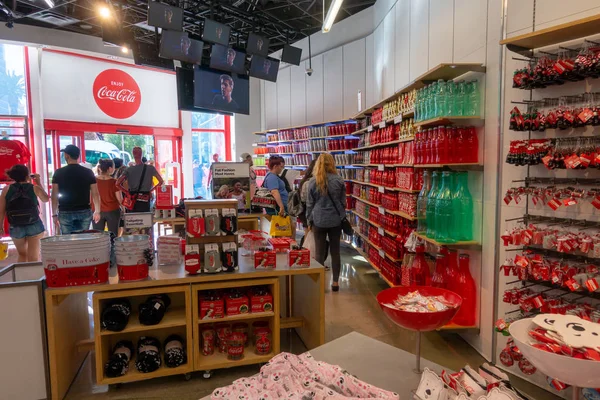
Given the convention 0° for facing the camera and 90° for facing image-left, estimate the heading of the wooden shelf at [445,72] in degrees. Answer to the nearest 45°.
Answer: approximately 45°

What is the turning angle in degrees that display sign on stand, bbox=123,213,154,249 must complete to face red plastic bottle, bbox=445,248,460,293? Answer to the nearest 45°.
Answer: approximately 90° to its left

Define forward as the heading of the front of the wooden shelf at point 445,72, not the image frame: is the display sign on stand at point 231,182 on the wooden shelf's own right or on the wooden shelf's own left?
on the wooden shelf's own right

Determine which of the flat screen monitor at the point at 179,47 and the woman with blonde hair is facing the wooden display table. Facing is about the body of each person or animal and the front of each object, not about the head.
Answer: the flat screen monitor

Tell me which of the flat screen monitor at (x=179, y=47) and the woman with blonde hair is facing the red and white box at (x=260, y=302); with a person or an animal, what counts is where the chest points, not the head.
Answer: the flat screen monitor

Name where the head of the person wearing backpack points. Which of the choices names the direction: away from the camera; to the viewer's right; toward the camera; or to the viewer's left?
away from the camera

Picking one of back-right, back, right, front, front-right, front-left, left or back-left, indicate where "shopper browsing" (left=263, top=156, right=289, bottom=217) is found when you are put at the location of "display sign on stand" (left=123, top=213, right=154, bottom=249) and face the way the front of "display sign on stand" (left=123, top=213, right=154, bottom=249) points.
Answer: back-left

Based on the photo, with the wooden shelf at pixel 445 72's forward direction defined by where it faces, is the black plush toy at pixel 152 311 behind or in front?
in front

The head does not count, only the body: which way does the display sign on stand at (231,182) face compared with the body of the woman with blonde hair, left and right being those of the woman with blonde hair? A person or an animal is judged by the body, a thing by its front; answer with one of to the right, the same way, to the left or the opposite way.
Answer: the opposite way

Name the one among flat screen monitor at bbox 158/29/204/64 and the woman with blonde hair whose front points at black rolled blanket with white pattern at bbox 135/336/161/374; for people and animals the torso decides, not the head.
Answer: the flat screen monitor

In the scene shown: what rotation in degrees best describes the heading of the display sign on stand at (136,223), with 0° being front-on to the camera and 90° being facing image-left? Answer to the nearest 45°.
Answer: approximately 0°

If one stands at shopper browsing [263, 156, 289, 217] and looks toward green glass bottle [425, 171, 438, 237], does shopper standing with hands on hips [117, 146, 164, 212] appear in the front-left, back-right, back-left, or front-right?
back-right

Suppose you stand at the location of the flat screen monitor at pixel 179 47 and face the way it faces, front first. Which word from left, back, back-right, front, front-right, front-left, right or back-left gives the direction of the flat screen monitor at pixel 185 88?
back

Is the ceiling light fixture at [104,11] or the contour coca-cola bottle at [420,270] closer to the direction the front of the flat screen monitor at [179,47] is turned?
the contour coca-cola bottle

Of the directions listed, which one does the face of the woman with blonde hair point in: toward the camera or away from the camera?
away from the camera

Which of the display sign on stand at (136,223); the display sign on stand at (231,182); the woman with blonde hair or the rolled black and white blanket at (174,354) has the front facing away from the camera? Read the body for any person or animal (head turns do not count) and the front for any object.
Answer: the woman with blonde hair
